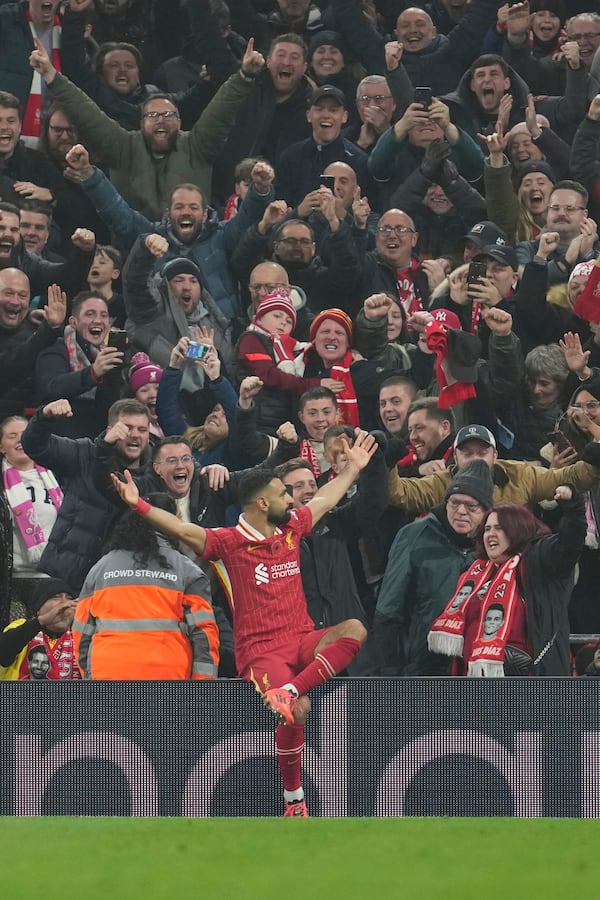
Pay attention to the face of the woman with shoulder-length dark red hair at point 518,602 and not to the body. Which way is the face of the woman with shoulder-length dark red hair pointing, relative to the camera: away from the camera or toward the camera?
toward the camera

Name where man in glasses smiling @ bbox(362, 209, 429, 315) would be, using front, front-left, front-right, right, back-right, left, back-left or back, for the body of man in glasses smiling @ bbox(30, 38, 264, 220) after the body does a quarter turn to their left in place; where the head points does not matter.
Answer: front-right

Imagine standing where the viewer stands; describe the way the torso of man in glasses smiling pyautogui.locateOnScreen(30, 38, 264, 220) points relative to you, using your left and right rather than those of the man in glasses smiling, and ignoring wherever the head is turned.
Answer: facing the viewer

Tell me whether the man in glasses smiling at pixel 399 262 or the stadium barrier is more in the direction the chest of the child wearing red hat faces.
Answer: the stadium barrier

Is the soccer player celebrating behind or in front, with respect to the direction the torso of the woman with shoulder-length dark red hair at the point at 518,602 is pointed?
in front

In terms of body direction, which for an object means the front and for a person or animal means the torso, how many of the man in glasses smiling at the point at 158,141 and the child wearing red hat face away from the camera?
0

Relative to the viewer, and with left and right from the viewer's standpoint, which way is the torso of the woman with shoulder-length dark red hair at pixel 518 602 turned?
facing the viewer and to the left of the viewer

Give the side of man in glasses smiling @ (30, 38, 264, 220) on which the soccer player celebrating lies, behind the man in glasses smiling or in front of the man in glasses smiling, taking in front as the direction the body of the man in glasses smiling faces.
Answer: in front

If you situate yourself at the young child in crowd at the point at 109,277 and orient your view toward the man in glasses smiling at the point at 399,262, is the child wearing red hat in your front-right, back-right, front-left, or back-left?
front-right

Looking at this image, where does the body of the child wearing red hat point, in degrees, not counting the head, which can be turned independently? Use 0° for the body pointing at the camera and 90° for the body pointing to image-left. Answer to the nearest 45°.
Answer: approximately 315°

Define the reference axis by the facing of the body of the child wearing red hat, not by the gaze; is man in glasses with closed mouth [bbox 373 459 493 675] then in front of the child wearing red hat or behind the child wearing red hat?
in front

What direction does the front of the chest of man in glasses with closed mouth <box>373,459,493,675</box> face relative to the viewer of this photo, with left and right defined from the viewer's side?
facing the viewer and to the right of the viewer

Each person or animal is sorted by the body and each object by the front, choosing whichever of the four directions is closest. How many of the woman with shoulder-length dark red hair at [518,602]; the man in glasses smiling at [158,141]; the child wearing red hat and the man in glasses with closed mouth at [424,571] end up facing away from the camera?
0

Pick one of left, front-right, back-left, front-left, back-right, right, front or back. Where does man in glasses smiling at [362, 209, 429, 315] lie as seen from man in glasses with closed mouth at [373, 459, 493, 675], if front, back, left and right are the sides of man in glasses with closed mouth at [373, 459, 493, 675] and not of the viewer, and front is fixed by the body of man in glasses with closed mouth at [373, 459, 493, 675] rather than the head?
back-left

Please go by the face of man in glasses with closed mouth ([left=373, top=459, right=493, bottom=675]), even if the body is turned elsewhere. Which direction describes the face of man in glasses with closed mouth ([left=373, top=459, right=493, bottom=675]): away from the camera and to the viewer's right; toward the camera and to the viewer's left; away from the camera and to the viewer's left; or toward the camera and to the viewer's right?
toward the camera and to the viewer's left
